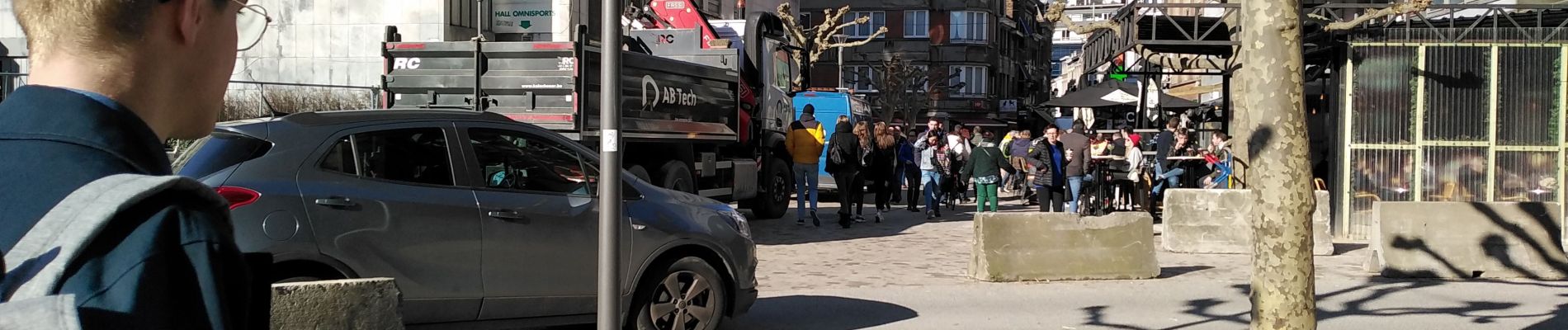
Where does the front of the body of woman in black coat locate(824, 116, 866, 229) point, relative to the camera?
away from the camera

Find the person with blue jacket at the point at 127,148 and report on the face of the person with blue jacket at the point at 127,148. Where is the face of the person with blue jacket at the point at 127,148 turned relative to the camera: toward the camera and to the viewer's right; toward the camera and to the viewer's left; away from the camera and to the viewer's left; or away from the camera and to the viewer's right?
away from the camera and to the viewer's right

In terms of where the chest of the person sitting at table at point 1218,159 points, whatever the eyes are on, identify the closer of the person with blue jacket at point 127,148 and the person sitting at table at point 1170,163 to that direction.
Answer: the person sitting at table

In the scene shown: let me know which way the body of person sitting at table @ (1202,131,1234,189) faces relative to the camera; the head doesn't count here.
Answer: to the viewer's left
